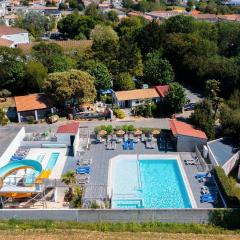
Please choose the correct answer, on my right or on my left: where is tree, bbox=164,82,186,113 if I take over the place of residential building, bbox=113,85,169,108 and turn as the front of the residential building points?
on my left

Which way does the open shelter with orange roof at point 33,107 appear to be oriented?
toward the camera

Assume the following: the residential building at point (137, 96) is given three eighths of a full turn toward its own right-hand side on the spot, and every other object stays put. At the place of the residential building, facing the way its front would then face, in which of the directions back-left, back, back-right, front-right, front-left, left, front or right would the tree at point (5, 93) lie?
front-left

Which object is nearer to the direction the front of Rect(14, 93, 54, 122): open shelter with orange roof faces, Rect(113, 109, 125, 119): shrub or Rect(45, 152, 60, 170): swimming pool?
the swimming pool

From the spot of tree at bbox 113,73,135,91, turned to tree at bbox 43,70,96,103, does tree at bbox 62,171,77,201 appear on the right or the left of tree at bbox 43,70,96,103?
left

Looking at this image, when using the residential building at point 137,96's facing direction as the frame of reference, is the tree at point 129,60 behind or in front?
behind

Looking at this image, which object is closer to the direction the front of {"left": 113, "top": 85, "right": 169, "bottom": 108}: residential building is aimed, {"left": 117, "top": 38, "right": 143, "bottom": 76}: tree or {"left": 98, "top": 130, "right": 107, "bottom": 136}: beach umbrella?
the beach umbrella

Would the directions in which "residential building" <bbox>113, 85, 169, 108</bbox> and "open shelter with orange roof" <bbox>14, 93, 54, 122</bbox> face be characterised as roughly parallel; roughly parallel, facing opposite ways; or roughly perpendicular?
roughly parallel

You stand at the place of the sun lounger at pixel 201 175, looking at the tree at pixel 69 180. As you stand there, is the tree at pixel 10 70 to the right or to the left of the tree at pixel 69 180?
right

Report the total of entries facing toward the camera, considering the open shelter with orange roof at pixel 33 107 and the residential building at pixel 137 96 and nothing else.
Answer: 2

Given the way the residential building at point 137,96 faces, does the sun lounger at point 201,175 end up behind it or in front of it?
in front

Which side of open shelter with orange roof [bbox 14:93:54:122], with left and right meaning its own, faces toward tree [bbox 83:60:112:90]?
left

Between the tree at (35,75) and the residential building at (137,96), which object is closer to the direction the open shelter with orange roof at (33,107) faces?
the residential building

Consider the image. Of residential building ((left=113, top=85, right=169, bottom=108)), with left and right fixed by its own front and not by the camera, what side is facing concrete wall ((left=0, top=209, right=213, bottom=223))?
front

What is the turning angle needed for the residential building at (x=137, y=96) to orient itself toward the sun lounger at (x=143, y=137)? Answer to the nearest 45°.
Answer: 0° — it already faces it

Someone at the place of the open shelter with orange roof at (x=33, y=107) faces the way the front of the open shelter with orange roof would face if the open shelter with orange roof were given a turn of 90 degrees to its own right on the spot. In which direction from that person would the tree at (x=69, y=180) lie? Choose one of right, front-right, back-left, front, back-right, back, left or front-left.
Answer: left

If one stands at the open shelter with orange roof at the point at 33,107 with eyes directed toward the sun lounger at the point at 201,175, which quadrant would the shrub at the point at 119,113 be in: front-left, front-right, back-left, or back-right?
front-left

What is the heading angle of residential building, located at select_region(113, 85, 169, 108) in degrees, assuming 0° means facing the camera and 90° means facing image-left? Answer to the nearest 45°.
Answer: approximately 0°

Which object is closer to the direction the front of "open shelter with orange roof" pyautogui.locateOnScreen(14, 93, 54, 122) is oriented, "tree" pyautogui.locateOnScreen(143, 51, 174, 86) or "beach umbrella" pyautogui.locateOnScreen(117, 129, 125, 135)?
the beach umbrella
